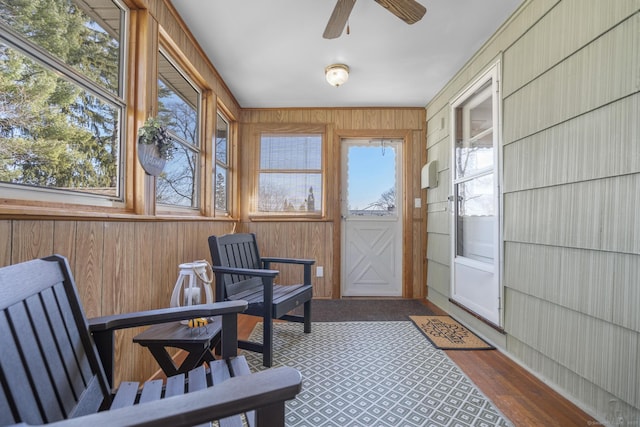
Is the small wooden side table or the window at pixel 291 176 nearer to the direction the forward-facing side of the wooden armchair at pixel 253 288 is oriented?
the small wooden side table

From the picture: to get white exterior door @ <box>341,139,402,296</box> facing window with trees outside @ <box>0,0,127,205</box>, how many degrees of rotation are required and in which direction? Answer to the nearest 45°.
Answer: approximately 45° to its right

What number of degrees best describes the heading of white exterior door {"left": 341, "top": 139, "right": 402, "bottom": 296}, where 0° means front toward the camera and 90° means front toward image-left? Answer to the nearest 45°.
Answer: approximately 0°

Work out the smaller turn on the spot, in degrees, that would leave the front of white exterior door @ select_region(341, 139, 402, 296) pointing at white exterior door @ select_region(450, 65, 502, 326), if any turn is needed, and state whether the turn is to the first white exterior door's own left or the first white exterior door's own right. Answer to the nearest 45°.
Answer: approximately 45° to the first white exterior door's own left

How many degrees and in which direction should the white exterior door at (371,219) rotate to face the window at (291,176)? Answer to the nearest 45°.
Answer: approximately 90° to its right

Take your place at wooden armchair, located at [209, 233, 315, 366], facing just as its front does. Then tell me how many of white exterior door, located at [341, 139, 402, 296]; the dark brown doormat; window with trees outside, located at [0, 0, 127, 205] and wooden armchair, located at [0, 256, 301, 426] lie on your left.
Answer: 2

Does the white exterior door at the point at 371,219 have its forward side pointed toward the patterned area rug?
yes

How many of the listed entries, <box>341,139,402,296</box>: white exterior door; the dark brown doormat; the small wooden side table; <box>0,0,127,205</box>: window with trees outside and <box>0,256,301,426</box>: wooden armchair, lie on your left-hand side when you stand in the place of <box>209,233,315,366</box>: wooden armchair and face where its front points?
2

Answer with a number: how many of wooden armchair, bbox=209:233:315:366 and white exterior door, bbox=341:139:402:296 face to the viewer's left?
0

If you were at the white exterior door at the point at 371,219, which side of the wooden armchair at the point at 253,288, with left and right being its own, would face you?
left

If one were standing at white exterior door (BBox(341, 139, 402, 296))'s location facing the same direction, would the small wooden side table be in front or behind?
in front

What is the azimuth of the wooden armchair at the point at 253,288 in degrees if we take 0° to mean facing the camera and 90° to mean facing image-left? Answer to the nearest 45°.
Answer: approximately 315°
